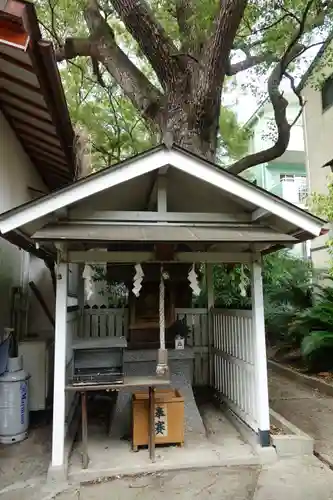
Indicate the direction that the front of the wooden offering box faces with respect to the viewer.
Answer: facing the viewer

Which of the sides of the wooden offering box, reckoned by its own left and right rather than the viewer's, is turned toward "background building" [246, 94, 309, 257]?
back
